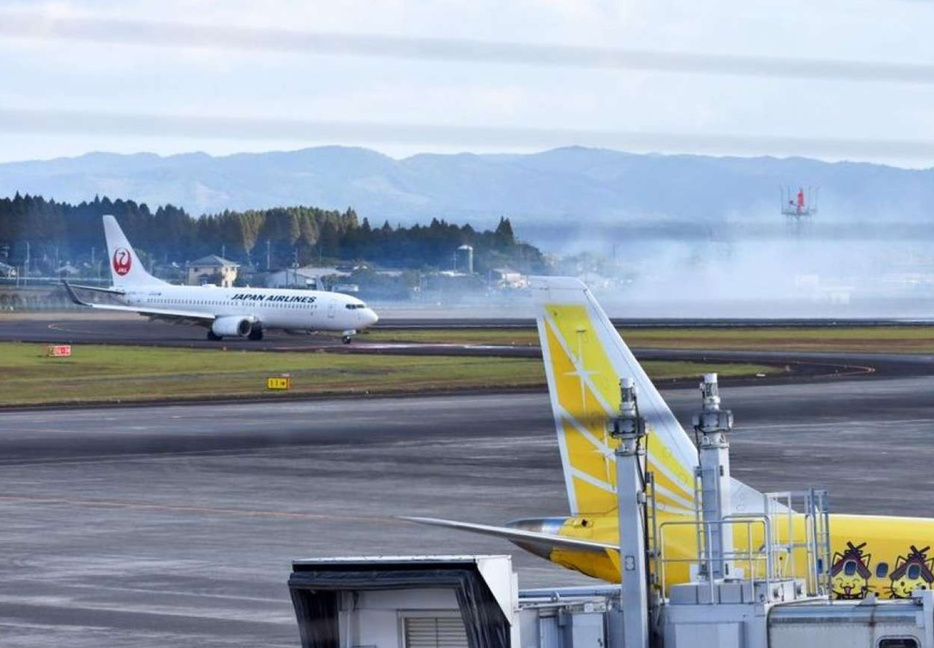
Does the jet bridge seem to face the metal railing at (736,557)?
no

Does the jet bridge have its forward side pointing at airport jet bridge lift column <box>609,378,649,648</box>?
no

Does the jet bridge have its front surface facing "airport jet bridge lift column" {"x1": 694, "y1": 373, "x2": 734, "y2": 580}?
no

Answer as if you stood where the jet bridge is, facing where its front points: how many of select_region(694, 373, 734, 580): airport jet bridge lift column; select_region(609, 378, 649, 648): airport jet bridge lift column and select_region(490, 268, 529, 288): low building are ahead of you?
0

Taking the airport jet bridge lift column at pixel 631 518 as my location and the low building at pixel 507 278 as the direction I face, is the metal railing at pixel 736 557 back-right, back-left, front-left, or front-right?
front-right

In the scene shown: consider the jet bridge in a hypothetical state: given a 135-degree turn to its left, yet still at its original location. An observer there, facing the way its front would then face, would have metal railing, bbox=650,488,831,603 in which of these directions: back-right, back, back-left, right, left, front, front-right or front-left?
front-right

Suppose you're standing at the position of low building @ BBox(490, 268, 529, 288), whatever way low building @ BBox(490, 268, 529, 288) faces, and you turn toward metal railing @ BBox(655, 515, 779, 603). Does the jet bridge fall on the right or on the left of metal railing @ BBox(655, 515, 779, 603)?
right

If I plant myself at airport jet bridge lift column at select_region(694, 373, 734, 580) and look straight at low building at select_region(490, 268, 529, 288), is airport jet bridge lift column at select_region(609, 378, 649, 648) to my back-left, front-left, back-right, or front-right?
back-left
